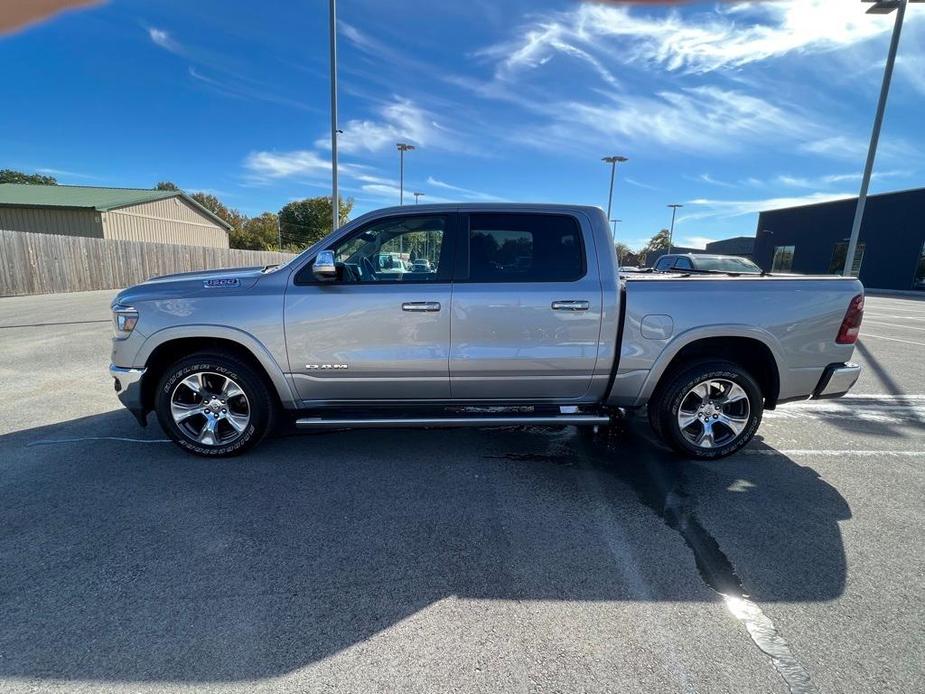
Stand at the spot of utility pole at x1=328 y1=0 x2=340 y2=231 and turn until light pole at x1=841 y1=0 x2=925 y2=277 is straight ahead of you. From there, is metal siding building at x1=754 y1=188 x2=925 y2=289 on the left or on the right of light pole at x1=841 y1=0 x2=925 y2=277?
left

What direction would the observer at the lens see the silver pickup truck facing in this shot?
facing to the left of the viewer

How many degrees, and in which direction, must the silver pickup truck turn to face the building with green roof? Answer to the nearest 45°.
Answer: approximately 45° to its right

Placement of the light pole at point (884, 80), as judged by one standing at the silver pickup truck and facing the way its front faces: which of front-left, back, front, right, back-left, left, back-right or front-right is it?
back-right

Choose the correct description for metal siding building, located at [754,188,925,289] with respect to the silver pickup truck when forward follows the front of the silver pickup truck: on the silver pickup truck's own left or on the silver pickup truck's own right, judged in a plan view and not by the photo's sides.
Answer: on the silver pickup truck's own right

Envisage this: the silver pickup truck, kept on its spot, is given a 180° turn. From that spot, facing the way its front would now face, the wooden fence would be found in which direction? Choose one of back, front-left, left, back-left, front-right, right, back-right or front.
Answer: back-left

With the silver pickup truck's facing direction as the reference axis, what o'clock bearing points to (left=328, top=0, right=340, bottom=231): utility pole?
The utility pole is roughly at 2 o'clock from the silver pickup truck.
